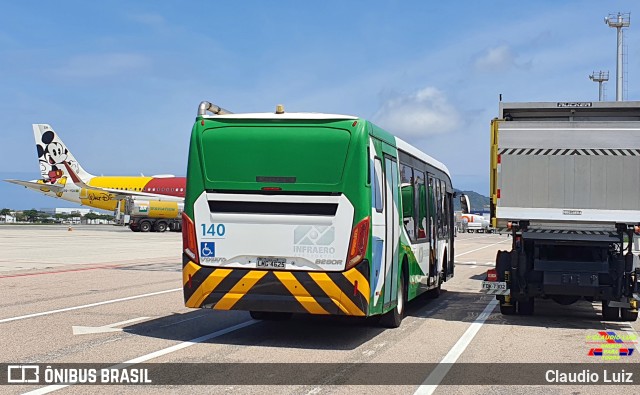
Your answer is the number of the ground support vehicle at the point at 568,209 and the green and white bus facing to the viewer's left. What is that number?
0

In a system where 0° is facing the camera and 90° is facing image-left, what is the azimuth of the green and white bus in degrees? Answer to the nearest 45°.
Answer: approximately 225°

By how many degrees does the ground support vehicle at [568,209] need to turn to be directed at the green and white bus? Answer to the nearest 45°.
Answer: approximately 135° to its left

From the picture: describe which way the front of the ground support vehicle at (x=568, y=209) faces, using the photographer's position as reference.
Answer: facing away from the viewer
